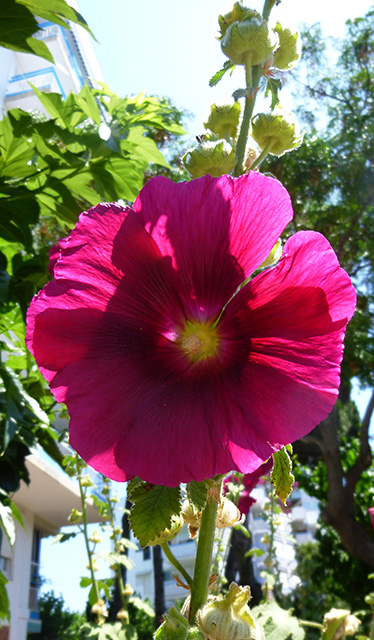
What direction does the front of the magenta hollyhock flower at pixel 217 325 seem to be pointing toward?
toward the camera
